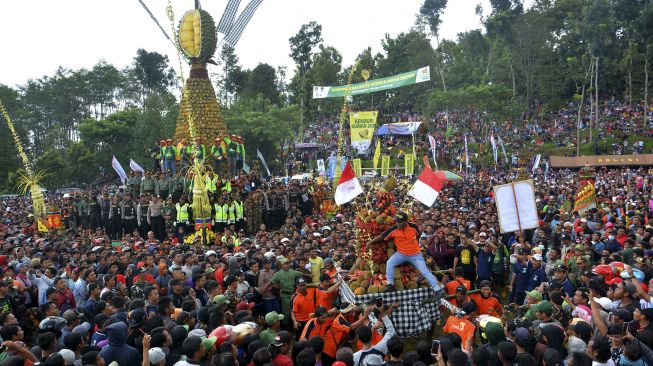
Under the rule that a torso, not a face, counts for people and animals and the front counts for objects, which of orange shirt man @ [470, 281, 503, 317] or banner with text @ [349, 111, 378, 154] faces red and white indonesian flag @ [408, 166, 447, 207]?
the banner with text

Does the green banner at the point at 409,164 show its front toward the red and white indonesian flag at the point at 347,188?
yes

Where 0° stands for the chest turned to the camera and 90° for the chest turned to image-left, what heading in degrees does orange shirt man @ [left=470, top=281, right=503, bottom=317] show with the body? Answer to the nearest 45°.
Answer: approximately 0°

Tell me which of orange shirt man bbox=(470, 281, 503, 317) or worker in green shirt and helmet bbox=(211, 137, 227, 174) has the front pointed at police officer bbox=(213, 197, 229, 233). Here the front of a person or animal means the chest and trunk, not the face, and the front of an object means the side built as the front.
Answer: worker in green shirt and helmet bbox=(211, 137, 227, 174)

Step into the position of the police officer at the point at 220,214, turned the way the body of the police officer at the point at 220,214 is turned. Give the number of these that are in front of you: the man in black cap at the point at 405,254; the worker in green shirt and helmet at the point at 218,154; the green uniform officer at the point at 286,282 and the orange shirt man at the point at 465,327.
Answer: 3

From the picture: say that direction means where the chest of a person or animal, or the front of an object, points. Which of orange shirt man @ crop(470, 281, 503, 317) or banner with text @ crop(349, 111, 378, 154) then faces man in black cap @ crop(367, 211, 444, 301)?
the banner with text

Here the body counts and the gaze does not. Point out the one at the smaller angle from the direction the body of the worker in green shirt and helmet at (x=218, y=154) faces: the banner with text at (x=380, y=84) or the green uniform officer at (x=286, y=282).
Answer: the green uniform officer

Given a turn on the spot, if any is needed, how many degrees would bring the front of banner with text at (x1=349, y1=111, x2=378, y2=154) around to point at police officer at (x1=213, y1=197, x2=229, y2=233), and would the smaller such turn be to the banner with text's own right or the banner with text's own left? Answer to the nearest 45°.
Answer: approximately 45° to the banner with text's own right

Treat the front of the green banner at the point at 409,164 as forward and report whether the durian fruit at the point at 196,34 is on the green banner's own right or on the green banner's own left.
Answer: on the green banner's own right

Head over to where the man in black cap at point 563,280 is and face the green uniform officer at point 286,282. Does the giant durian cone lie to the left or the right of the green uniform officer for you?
right

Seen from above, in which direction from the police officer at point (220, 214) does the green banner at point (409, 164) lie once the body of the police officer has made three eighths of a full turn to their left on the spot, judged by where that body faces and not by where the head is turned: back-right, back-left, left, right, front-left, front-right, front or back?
front

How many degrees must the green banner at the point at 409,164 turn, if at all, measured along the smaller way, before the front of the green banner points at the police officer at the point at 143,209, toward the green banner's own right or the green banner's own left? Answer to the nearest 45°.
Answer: approximately 45° to the green banner's own right
